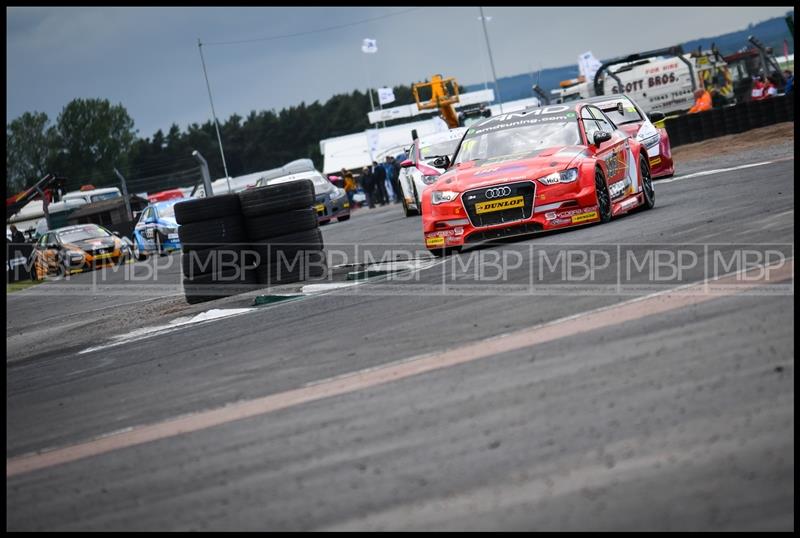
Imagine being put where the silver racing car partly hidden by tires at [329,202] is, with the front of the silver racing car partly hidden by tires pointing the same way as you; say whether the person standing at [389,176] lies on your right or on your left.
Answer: on your left

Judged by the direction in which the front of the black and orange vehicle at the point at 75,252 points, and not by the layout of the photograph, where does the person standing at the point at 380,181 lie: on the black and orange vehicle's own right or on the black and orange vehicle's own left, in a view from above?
on the black and orange vehicle's own left

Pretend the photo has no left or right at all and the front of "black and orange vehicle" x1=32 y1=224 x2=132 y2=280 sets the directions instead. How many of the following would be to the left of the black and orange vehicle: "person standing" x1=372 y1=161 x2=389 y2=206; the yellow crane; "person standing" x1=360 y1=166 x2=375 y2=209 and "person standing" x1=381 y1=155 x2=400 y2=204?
4

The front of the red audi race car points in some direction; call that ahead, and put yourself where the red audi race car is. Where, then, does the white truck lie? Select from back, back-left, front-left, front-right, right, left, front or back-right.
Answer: back-right

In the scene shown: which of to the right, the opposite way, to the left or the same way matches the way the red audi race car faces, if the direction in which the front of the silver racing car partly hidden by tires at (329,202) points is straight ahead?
to the right

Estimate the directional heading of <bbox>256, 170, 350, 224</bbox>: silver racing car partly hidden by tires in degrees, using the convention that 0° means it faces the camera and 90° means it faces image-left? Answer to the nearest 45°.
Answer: approximately 315°

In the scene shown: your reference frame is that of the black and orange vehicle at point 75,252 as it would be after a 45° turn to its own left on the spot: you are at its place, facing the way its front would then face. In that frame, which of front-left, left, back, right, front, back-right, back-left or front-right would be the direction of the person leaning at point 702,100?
front

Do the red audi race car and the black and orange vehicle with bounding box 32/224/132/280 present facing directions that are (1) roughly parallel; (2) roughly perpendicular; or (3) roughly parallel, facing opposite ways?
roughly perpendicular

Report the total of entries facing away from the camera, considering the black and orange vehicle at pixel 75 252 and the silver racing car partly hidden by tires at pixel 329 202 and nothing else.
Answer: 0

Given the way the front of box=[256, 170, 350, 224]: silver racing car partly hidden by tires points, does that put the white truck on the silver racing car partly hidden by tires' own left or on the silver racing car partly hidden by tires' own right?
on the silver racing car partly hidden by tires' own left

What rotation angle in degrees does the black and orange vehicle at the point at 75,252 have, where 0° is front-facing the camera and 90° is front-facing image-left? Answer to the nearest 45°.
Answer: approximately 315°

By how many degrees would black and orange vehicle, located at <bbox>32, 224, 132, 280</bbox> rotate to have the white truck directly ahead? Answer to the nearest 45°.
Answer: approximately 45° to its left

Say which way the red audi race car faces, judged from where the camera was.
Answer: facing the viewer and to the left of the viewer

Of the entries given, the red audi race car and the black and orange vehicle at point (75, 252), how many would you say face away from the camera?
0

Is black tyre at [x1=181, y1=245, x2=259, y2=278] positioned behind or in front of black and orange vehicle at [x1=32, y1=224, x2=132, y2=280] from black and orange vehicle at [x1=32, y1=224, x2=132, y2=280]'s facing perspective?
in front

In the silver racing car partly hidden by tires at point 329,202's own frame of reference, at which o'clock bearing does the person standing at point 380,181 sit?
The person standing is roughly at 8 o'clock from the silver racing car partly hidden by tires.

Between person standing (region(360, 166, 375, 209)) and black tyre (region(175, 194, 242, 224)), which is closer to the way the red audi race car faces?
the black tyre
